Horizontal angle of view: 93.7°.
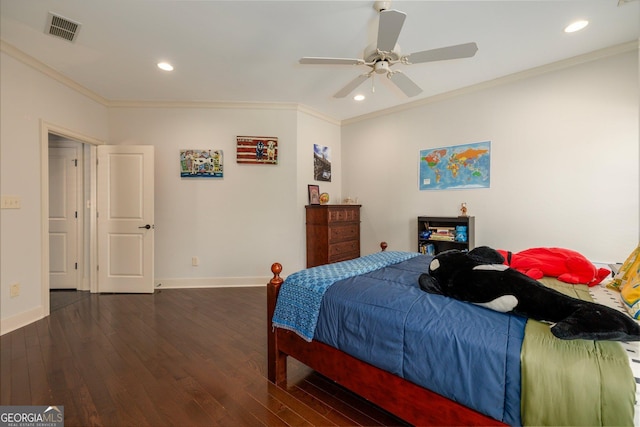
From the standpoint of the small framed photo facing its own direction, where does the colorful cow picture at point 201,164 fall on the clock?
The colorful cow picture is roughly at 4 o'clock from the small framed photo.

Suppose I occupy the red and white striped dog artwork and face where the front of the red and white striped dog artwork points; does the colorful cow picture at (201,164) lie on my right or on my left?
on my right

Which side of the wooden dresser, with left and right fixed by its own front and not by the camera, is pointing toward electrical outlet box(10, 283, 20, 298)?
right

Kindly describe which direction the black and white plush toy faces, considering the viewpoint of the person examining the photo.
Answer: facing away from the viewer and to the left of the viewer

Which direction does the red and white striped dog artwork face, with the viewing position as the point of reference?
facing the viewer

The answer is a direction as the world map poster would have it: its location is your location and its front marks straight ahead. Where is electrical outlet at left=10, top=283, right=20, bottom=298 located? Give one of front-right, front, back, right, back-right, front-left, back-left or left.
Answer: front

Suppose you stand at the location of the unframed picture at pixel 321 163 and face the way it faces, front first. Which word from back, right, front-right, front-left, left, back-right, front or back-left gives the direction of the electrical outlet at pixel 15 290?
right

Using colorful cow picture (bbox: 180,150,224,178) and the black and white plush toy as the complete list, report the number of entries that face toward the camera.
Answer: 1

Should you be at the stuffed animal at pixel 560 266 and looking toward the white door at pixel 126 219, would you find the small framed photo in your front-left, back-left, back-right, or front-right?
front-right

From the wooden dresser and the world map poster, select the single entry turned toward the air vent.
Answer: the world map poster

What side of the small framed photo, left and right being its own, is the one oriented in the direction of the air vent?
right

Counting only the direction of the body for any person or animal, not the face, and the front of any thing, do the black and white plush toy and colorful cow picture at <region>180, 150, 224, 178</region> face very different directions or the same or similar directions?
very different directions

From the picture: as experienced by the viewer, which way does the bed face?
facing away from the viewer and to the left of the viewer
